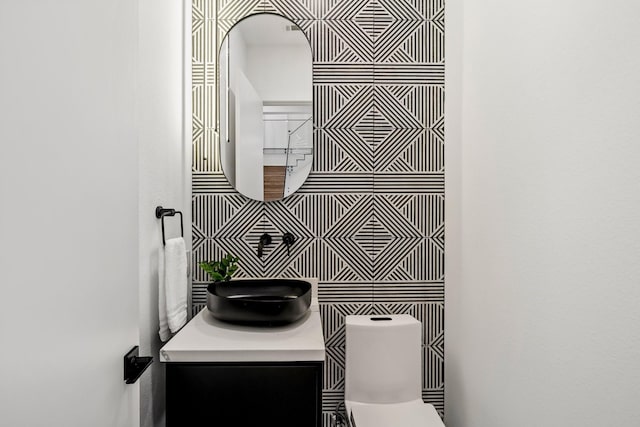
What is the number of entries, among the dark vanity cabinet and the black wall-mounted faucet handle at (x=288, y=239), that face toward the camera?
2

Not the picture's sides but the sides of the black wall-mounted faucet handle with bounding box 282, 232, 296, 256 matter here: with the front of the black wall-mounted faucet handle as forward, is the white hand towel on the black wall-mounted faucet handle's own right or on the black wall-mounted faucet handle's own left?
on the black wall-mounted faucet handle's own right

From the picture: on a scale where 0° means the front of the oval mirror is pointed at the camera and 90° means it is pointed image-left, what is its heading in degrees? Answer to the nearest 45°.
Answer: approximately 0°

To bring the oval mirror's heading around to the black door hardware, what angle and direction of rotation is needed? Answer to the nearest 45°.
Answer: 0° — it already faces it

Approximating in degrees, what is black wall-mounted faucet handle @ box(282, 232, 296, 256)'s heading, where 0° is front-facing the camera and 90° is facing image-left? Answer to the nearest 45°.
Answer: approximately 0°
